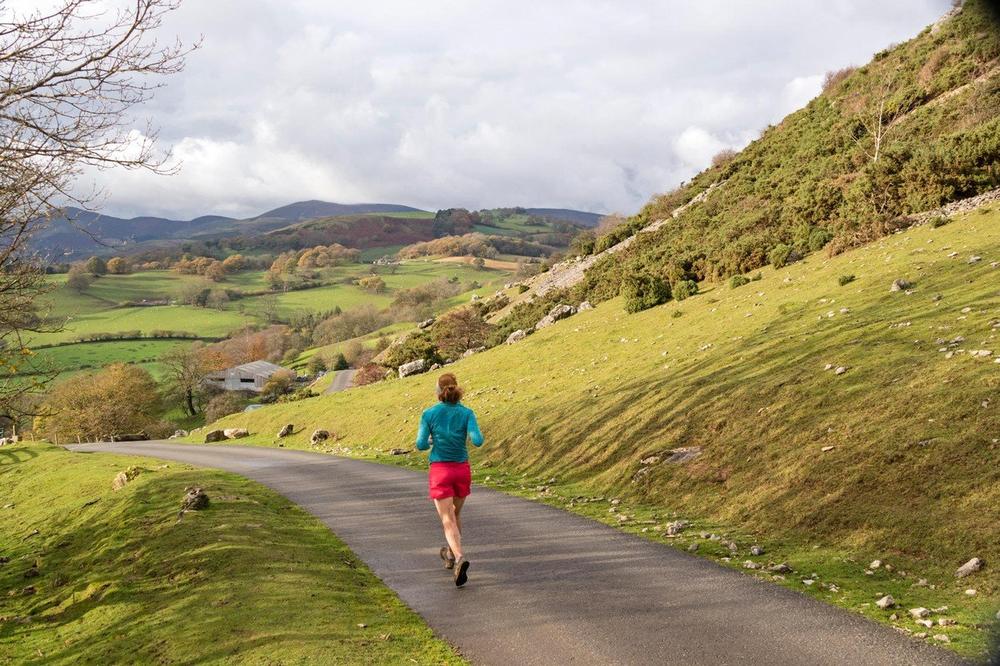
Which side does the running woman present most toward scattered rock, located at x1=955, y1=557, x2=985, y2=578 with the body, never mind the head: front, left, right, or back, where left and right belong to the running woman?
right

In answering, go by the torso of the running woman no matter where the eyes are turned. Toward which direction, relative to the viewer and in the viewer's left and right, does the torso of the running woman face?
facing away from the viewer

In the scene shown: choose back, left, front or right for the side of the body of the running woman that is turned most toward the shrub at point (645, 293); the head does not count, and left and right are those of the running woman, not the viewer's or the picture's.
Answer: front

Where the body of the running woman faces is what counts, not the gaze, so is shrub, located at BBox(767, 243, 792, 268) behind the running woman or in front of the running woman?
in front

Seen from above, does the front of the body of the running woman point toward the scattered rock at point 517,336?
yes

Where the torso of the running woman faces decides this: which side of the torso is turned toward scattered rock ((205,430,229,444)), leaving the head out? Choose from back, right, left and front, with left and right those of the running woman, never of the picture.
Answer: front

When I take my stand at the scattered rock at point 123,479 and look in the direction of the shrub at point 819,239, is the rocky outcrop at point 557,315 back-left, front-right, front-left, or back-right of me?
front-left
